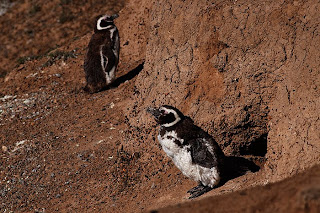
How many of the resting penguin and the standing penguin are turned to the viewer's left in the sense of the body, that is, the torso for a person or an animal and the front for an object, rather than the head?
1

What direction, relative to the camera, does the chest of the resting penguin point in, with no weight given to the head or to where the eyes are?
to the viewer's left

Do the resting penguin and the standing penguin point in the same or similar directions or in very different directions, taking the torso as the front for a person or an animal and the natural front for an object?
very different directions

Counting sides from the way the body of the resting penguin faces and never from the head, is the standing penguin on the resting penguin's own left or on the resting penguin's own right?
on the resting penguin's own right
